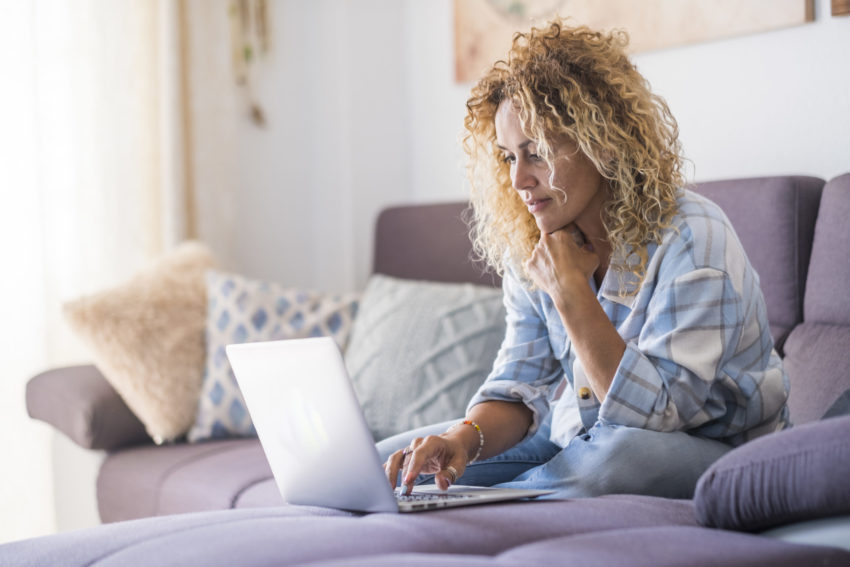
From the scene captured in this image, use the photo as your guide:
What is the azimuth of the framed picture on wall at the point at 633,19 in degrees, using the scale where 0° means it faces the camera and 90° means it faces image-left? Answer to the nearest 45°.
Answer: approximately 45°

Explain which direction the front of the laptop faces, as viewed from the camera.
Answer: facing away from the viewer and to the right of the viewer

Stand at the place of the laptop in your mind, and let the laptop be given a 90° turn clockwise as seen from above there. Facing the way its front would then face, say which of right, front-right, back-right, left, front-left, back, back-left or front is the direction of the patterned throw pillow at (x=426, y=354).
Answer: back-left

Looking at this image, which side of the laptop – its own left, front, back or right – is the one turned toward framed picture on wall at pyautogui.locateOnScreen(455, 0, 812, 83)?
front

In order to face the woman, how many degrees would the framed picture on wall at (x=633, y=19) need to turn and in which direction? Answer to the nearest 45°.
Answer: approximately 45° to its left

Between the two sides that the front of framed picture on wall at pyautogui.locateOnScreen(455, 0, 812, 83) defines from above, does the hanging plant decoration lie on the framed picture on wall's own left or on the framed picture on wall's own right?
on the framed picture on wall's own right

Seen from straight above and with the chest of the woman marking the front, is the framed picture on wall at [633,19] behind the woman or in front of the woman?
behind

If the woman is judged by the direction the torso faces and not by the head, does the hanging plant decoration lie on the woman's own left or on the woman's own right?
on the woman's own right

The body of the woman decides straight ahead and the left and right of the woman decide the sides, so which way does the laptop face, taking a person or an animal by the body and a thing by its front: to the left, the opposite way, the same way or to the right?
the opposite way

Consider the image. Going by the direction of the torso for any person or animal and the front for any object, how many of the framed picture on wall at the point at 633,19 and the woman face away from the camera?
0
